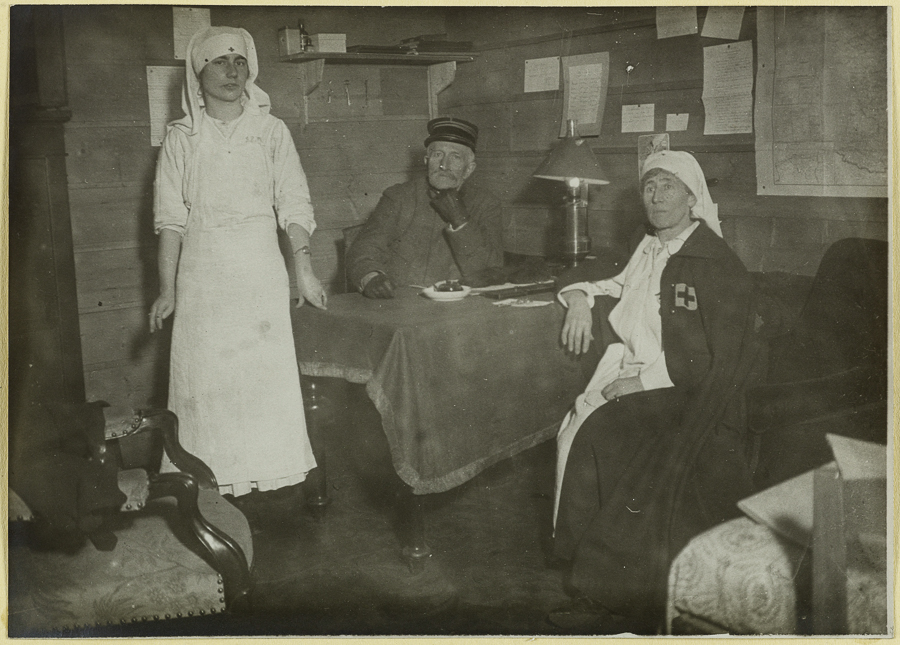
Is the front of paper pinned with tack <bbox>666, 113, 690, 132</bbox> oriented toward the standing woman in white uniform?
no

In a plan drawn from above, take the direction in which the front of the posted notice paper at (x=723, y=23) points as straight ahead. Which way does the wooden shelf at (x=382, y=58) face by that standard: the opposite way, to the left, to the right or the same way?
the same way

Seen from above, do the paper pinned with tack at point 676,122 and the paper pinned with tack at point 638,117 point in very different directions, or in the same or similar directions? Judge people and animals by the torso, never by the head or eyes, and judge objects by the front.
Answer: same or similar directions

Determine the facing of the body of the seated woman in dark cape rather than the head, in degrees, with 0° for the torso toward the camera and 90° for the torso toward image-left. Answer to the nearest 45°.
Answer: approximately 45°

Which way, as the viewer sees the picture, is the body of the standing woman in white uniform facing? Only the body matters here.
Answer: toward the camera

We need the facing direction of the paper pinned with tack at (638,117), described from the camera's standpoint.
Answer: facing the viewer

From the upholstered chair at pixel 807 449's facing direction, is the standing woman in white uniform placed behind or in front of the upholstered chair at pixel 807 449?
in front

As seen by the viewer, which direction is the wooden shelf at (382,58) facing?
toward the camera

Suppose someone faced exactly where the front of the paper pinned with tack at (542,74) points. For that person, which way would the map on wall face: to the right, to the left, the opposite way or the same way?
the same way

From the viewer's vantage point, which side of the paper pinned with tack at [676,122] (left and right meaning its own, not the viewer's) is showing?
front

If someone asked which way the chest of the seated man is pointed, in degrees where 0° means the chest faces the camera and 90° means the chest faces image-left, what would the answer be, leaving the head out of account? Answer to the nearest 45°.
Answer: approximately 0°

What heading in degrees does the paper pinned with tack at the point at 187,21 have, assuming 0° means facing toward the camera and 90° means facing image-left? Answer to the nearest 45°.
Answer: approximately 0°

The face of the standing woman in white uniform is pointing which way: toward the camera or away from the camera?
toward the camera
